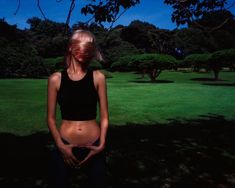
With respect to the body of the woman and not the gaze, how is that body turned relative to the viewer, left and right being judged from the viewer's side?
facing the viewer

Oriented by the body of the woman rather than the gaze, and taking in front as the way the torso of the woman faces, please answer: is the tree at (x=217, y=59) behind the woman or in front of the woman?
behind

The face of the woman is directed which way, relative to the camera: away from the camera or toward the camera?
toward the camera

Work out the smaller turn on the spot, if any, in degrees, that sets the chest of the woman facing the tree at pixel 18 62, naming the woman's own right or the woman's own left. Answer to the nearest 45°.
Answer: approximately 180°

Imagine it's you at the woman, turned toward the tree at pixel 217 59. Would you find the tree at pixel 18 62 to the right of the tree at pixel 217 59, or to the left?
left
